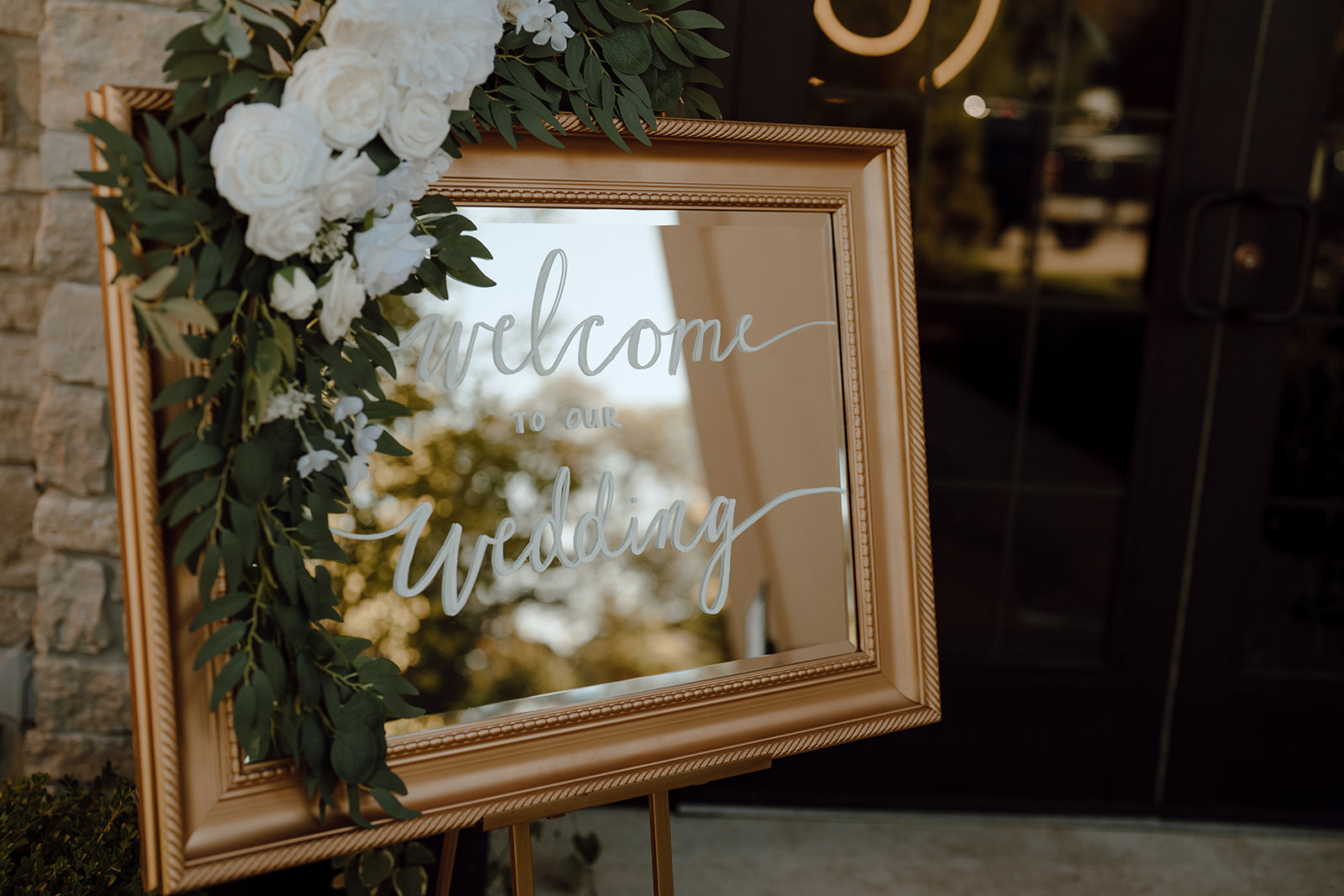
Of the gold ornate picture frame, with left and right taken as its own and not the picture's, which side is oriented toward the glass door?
left

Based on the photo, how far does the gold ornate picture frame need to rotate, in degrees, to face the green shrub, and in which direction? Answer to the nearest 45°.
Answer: approximately 135° to its right

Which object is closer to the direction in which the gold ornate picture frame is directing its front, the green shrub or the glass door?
the glass door
